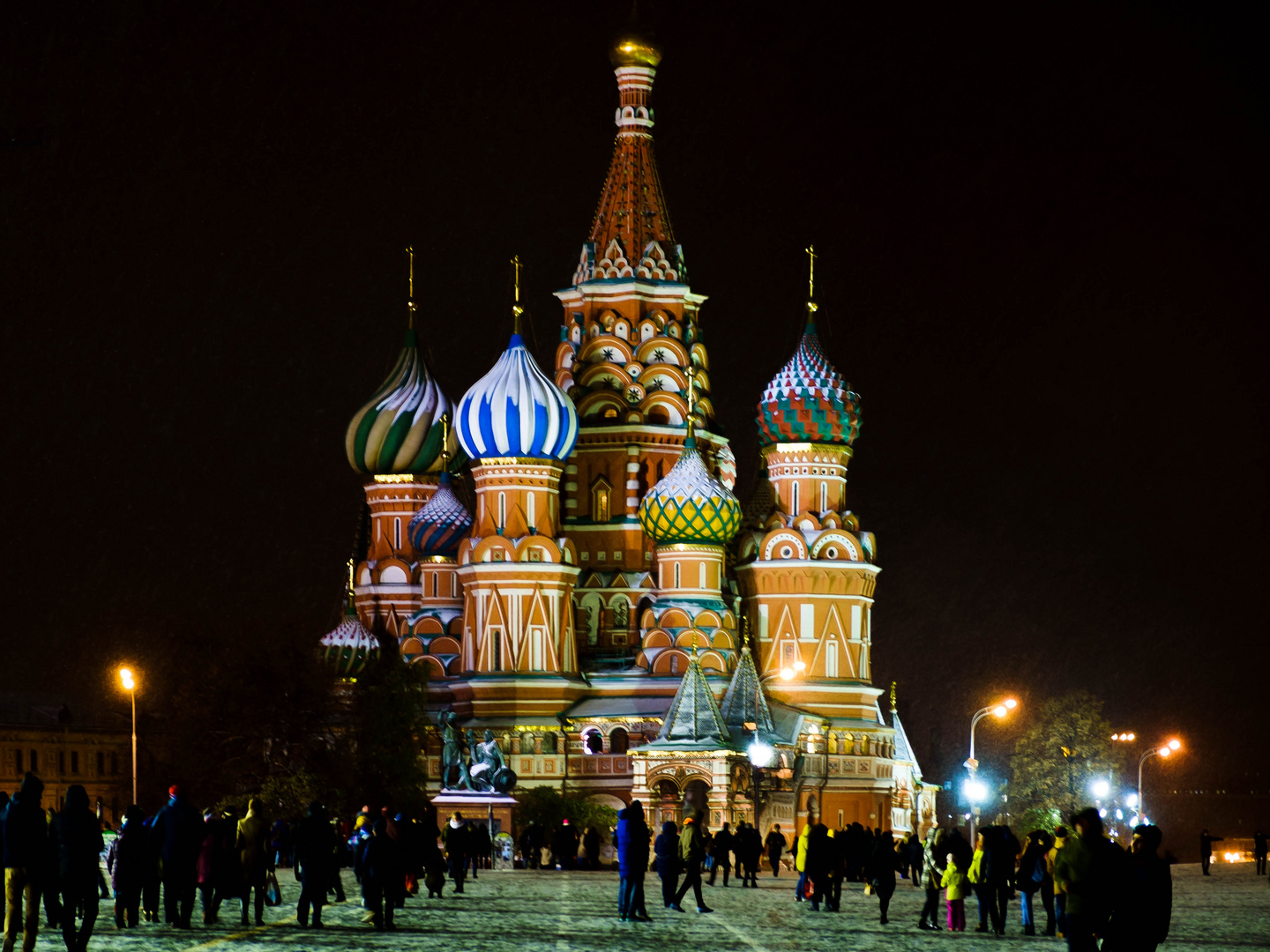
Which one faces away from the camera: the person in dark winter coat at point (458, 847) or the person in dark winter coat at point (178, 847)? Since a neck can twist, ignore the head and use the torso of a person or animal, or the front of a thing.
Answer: the person in dark winter coat at point (178, 847)

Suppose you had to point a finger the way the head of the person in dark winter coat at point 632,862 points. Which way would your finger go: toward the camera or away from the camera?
away from the camera

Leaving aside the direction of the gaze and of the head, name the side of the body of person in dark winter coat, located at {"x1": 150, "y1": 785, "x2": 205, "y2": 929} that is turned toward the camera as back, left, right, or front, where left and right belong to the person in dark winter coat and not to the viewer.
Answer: back

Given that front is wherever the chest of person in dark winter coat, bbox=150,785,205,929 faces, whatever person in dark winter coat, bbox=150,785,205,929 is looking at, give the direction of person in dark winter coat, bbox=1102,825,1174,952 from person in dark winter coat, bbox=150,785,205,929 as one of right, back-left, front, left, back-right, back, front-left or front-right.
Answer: back-right

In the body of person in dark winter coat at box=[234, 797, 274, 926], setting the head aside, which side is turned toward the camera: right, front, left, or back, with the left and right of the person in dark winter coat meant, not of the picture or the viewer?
back
